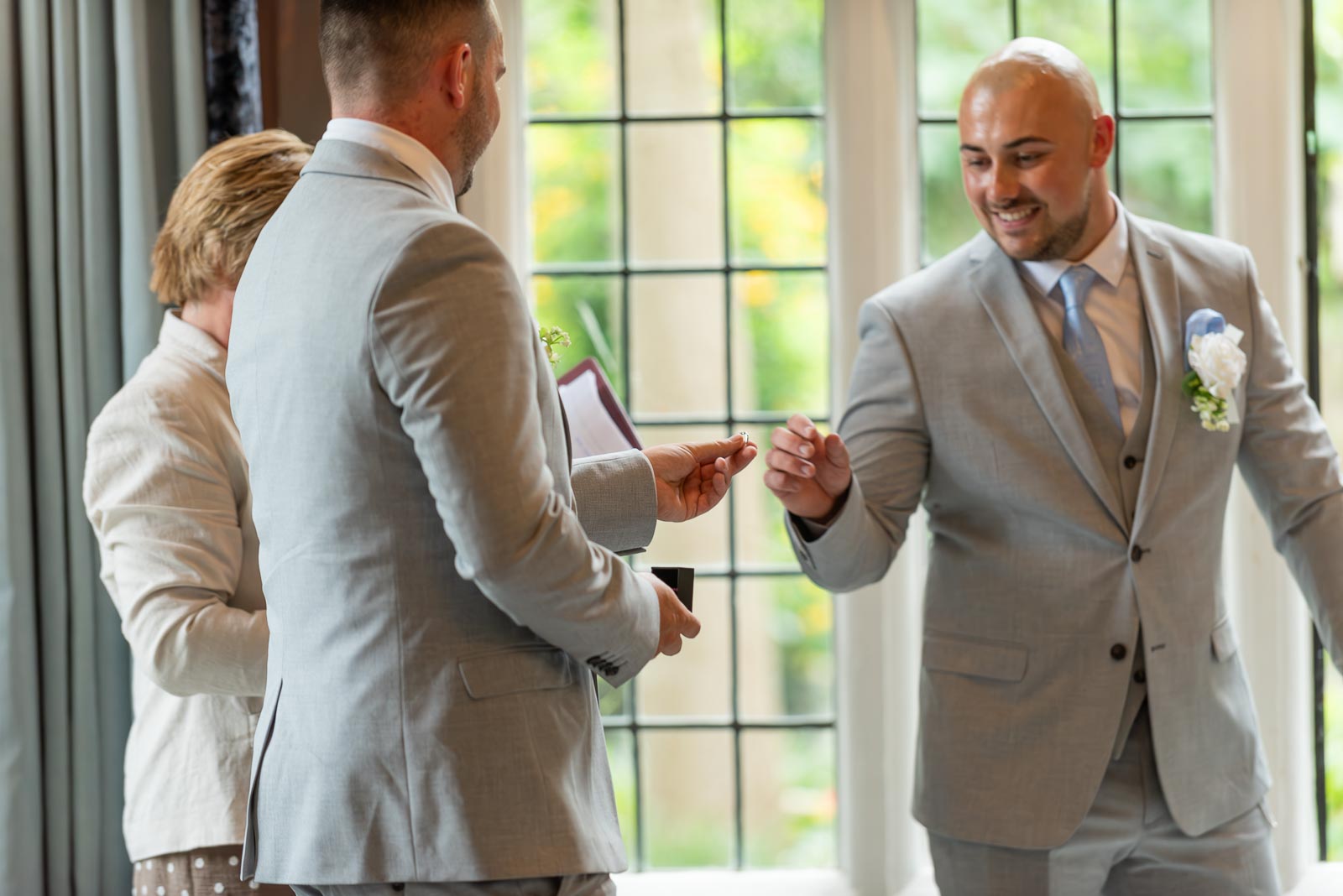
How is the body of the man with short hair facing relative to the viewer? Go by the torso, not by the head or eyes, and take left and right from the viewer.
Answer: facing away from the viewer and to the right of the viewer

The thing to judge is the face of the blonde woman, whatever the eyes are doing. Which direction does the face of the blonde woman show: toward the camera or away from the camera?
away from the camera

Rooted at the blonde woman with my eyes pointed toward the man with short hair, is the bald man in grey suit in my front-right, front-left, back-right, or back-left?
front-left

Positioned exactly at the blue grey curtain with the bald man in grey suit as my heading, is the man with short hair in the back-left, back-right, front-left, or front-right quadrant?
front-right

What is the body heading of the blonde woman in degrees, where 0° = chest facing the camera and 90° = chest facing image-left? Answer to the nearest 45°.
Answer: approximately 270°

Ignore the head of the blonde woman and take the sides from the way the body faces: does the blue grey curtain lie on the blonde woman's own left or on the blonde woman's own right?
on the blonde woman's own left

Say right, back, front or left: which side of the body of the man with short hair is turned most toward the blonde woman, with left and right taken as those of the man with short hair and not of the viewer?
left

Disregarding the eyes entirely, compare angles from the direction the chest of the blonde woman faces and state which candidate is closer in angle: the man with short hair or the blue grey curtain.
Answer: the man with short hair

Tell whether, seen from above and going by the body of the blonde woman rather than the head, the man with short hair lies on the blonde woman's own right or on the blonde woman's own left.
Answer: on the blonde woman's own right

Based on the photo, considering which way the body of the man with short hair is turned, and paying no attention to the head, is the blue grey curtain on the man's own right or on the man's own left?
on the man's own left

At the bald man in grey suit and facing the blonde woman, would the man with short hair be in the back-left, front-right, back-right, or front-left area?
front-left

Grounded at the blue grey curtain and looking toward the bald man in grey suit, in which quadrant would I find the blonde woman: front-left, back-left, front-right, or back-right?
front-right

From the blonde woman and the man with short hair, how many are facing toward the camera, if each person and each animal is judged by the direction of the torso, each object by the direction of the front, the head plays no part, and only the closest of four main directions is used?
0
